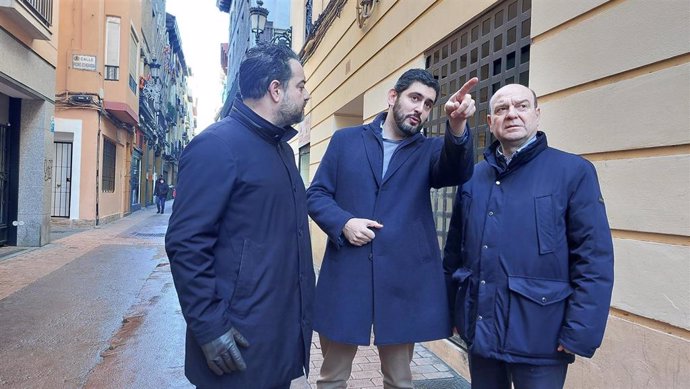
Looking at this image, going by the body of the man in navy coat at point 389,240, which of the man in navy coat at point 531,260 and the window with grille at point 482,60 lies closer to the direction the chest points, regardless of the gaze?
the man in navy coat

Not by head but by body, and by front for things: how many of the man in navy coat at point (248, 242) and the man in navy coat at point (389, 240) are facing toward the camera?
1

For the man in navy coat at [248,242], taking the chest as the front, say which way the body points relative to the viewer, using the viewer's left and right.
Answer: facing to the right of the viewer

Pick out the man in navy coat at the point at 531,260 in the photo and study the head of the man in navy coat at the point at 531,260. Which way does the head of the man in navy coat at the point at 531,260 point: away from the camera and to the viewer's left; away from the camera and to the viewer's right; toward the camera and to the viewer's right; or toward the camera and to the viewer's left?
toward the camera and to the viewer's left

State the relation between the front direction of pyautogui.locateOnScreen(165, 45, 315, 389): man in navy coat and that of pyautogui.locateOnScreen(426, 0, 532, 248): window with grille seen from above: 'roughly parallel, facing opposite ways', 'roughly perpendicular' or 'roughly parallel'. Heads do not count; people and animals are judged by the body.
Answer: roughly parallel, facing opposite ways

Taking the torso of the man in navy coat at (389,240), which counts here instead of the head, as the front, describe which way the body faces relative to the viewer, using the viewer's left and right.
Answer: facing the viewer

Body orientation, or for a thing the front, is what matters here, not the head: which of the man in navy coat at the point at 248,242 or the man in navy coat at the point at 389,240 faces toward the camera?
the man in navy coat at the point at 389,240

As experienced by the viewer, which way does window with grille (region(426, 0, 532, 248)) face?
facing the viewer and to the left of the viewer

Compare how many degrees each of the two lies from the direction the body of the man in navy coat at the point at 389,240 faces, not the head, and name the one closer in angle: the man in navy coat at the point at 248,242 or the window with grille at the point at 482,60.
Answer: the man in navy coat

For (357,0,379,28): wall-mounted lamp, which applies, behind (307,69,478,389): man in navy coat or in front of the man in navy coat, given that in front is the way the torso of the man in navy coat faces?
behind
